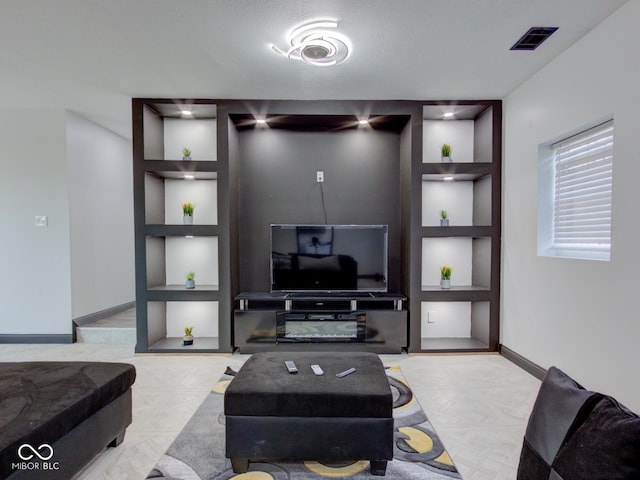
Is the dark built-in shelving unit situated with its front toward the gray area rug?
yes

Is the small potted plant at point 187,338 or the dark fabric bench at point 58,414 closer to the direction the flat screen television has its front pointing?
the dark fabric bench

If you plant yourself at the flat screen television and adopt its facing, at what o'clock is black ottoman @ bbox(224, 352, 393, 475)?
The black ottoman is roughly at 12 o'clock from the flat screen television.

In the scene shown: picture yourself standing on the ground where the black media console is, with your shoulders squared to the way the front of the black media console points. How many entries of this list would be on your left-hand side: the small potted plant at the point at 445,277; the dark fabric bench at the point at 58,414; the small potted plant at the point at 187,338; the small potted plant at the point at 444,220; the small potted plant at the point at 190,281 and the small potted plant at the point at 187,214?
2

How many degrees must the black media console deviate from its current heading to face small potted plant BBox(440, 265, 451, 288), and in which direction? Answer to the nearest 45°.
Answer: approximately 90° to its left

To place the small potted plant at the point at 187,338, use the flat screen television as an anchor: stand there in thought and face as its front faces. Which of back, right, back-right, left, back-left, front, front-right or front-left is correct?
right

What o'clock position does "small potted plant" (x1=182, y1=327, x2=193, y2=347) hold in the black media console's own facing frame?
The small potted plant is roughly at 3 o'clock from the black media console.

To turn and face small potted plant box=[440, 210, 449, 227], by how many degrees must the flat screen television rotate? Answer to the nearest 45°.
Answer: approximately 90° to its left

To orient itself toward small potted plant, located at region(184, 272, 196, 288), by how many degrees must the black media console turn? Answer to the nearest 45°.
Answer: approximately 90° to its right

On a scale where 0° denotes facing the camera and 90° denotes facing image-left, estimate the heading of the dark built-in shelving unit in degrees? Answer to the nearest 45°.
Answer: approximately 0°

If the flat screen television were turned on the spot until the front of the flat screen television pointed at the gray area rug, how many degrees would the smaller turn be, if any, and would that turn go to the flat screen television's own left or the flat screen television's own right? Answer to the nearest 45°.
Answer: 0° — it already faces it
